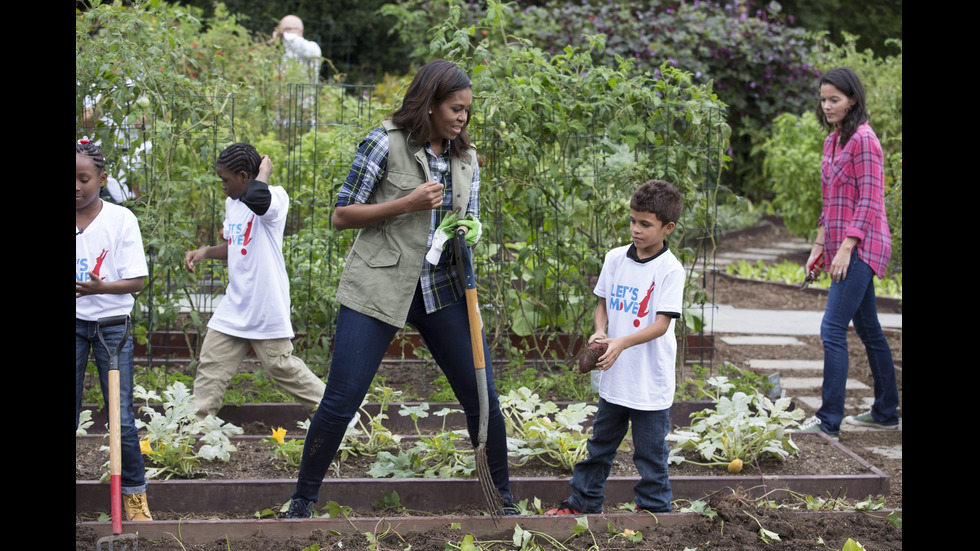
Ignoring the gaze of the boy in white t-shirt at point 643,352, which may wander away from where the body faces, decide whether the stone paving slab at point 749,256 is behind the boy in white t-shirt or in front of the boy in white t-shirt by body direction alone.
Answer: behind

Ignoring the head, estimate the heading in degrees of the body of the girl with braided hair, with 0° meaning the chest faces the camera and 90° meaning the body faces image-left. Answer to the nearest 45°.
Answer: approximately 45°

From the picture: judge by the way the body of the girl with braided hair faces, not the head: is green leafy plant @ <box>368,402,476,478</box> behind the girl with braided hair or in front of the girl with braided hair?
behind

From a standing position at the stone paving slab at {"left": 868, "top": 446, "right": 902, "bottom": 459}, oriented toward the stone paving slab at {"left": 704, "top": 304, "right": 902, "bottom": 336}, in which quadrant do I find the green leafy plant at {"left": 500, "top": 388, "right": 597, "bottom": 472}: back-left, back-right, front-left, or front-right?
back-left

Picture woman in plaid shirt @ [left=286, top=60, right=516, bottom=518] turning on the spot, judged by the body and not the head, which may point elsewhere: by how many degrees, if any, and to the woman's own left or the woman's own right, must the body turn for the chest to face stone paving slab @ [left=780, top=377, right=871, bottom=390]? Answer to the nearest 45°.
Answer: approximately 90° to the woman's own left

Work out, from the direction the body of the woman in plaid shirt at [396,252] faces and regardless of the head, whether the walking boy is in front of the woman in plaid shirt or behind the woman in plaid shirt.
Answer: behind

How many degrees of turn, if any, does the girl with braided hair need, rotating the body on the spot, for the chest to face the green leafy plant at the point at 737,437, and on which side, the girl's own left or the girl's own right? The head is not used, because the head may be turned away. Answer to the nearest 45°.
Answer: approximately 135° to the girl's own left

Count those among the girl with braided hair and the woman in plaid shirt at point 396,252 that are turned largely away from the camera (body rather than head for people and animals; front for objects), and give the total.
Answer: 0

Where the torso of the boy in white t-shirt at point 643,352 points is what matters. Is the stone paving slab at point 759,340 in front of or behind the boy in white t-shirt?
behind
